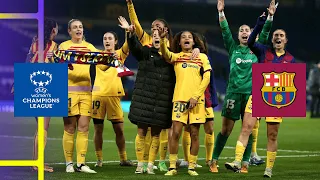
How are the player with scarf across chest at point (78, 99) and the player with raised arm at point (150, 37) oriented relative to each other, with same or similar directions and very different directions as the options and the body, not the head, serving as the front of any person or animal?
same or similar directions

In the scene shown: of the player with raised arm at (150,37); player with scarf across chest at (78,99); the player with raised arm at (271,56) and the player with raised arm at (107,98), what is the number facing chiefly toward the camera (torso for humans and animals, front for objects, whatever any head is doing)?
4

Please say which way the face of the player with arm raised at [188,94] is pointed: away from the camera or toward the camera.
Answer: toward the camera

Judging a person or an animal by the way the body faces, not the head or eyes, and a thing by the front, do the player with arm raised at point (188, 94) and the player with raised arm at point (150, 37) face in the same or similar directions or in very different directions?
same or similar directions

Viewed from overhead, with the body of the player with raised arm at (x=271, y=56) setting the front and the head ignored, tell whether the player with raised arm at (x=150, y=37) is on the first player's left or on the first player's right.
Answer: on the first player's right

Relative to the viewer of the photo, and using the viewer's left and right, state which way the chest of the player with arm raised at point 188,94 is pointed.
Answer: facing the viewer

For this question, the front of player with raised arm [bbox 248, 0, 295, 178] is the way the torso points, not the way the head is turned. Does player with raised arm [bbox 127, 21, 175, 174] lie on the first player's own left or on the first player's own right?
on the first player's own right

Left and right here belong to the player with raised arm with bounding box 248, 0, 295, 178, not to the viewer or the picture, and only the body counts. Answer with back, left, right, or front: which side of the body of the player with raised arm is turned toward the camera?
front

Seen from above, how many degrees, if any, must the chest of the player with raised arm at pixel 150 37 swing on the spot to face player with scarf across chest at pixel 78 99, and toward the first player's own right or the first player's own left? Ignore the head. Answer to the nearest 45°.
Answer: approximately 90° to the first player's own right

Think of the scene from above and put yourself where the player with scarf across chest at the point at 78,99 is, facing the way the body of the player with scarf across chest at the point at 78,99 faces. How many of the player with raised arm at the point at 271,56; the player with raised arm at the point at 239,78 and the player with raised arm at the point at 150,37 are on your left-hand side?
3

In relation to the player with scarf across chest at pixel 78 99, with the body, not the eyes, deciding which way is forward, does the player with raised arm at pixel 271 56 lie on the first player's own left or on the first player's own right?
on the first player's own left
